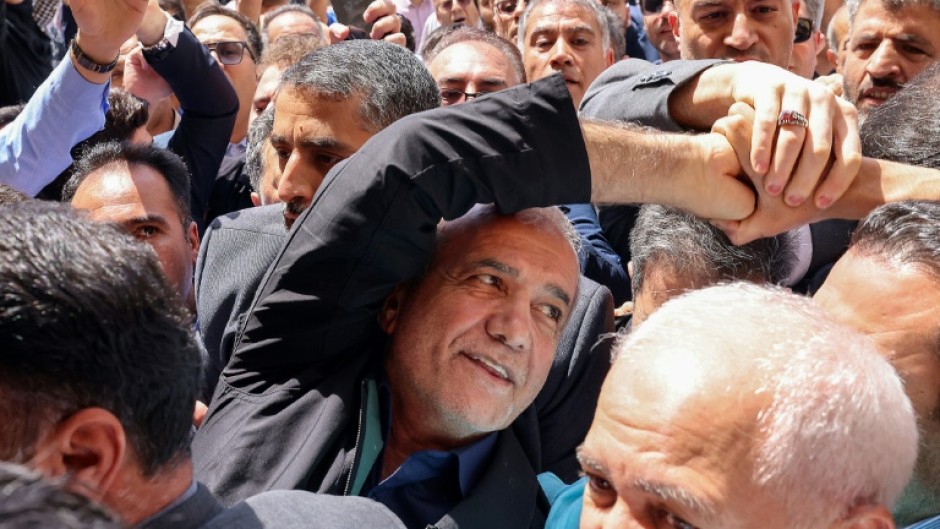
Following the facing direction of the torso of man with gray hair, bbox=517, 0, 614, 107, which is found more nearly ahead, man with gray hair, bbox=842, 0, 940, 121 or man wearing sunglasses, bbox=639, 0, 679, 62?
the man with gray hair

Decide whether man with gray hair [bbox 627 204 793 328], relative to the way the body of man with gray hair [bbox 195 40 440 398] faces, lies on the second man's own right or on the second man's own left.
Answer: on the second man's own left

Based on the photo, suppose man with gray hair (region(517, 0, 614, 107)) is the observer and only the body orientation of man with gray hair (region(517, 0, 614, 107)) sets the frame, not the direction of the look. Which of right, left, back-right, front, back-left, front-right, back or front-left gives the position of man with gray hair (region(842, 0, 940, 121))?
front-left

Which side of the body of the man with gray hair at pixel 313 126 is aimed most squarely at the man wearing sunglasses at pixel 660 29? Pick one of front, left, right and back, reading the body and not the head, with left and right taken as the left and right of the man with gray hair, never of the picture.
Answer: back

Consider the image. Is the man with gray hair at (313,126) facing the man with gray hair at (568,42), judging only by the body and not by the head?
no

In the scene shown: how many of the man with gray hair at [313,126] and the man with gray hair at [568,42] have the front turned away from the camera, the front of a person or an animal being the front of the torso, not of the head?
0

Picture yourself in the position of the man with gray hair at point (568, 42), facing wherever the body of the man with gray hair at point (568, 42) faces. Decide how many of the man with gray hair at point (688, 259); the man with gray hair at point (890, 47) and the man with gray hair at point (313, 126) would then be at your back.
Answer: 0

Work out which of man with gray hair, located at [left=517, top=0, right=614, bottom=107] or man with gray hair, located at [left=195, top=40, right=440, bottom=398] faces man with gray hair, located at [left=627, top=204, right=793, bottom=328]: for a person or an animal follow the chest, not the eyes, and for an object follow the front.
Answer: man with gray hair, located at [left=517, top=0, right=614, bottom=107]

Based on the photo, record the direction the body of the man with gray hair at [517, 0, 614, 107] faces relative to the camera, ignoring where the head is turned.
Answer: toward the camera

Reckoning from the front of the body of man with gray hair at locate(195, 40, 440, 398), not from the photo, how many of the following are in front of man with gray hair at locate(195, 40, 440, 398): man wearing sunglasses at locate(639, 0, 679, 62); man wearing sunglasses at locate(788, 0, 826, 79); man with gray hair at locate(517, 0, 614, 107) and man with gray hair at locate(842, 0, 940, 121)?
0

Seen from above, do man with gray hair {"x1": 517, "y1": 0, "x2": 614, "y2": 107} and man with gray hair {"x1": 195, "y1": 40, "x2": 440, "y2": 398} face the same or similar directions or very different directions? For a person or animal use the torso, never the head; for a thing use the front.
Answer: same or similar directions

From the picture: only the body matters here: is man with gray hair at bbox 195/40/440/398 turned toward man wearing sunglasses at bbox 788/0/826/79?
no

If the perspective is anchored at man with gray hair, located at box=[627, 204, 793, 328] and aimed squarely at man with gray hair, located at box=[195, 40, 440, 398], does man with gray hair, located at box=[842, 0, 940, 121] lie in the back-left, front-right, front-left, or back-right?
back-right

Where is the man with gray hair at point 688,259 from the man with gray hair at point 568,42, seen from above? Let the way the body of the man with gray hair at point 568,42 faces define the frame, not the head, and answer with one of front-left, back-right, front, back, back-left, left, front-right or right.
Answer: front

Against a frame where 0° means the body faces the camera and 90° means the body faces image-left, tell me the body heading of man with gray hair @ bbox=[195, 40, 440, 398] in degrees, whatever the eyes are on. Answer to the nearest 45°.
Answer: approximately 45°

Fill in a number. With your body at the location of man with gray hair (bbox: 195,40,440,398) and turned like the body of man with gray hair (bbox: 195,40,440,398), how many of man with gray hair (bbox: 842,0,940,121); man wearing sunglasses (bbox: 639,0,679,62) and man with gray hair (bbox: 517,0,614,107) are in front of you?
0
